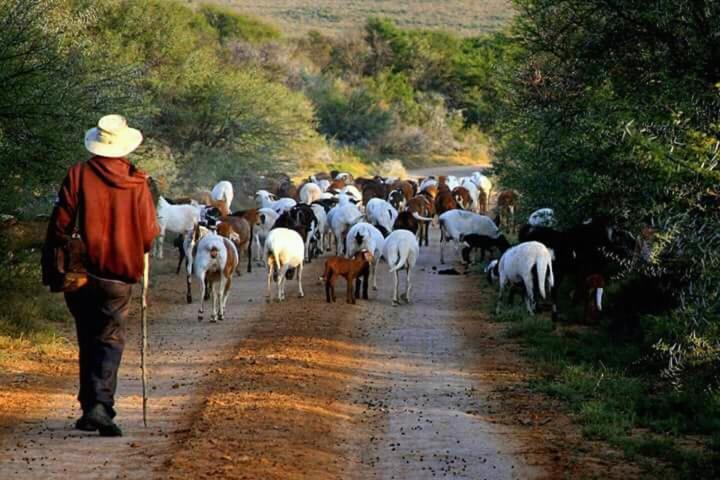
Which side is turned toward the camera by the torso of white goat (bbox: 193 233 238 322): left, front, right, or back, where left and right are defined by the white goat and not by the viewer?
back

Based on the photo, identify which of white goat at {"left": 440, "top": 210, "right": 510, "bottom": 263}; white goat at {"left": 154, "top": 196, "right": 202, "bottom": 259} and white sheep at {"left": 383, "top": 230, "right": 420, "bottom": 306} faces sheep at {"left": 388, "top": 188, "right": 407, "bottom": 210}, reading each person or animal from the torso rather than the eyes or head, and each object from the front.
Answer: white sheep at {"left": 383, "top": 230, "right": 420, "bottom": 306}

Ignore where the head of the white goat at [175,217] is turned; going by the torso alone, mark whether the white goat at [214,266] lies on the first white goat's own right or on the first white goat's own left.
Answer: on the first white goat's own left

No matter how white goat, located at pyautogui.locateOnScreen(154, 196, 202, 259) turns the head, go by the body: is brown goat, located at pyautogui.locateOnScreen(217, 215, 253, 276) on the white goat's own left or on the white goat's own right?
on the white goat's own right

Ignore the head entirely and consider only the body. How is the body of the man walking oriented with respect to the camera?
away from the camera

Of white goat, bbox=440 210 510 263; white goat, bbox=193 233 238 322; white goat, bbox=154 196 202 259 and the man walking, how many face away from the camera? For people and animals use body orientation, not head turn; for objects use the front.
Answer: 2

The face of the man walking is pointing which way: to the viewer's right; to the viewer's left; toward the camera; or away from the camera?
away from the camera

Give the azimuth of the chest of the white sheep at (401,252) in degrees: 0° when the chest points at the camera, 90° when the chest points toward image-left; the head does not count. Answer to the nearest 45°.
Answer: approximately 180°

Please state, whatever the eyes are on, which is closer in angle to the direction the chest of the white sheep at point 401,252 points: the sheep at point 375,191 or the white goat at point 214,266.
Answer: the sheep
